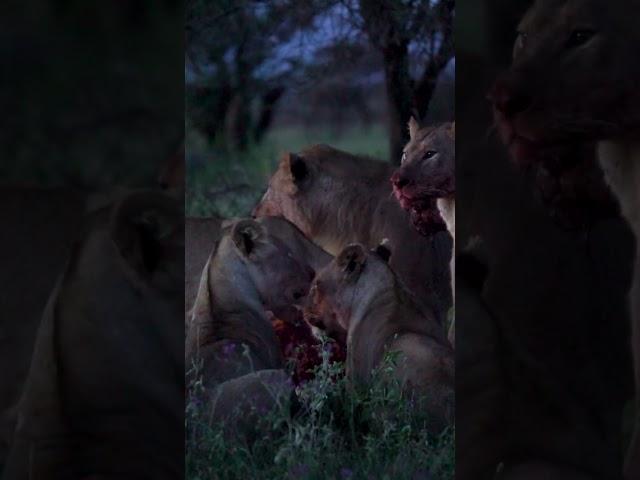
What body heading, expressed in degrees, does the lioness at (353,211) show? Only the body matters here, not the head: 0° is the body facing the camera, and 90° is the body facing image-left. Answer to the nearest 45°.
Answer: approximately 90°

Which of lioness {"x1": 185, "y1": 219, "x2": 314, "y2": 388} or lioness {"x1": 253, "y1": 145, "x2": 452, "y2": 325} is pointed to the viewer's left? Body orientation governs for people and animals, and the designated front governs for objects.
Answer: lioness {"x1": 253, "y1": 145, "x2": 452, "y2": 325}

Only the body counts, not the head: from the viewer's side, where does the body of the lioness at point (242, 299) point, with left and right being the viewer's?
facing to the right of the viewer

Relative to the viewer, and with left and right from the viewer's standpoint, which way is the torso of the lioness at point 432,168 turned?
facing the viewer and to the left of the viewer

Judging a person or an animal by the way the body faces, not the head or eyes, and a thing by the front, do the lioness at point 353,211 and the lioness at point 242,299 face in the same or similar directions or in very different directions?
very different directions

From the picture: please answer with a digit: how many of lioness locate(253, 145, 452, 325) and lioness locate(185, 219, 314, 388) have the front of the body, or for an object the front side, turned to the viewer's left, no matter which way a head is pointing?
1
